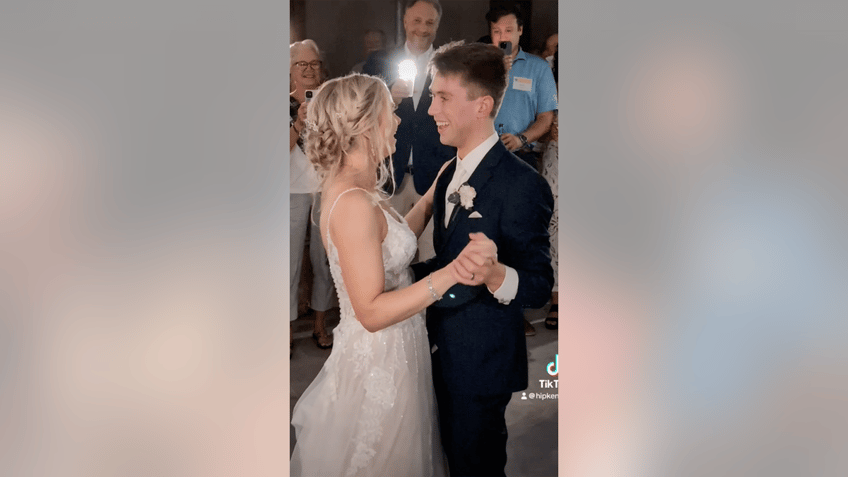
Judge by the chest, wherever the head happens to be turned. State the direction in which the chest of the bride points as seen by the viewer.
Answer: to the viewer's right

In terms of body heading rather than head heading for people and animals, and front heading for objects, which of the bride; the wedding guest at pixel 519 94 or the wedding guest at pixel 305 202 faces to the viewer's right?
the bride

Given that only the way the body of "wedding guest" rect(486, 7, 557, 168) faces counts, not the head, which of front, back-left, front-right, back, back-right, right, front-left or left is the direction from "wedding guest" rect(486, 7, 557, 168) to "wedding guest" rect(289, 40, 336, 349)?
front-right

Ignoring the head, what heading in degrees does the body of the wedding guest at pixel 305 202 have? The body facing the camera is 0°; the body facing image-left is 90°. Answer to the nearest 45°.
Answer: approximately 0°

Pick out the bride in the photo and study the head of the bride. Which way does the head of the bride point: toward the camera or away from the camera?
away from the camera
